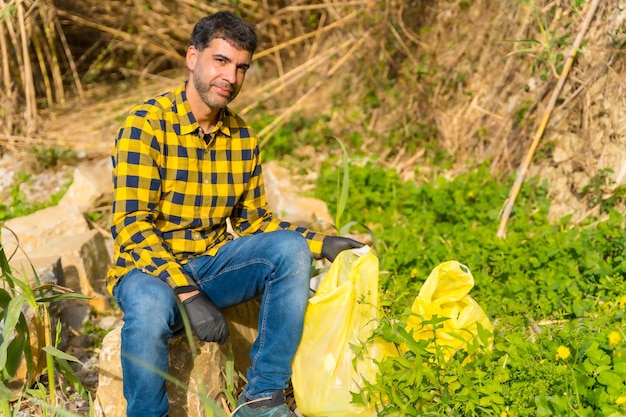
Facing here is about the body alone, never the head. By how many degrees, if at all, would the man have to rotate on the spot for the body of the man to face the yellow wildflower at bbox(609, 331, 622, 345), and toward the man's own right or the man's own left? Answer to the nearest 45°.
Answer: approximately 45° to the man's own left

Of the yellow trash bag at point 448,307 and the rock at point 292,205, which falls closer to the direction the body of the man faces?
the yellow trash bag

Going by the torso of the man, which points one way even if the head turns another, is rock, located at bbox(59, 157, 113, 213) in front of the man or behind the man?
behind

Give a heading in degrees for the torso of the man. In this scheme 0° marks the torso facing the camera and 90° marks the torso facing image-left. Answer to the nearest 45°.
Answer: approximately 315°

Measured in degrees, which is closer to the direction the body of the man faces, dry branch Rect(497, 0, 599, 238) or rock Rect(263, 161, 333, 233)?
the dry branch

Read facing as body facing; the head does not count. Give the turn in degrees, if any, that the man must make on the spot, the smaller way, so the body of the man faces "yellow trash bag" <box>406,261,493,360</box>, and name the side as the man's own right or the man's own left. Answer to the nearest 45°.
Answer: approximately 45° to the man's own left

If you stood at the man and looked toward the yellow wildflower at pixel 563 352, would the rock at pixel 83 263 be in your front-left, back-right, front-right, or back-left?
back-left

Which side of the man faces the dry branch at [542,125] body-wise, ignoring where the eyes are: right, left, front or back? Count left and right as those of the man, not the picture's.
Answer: left
